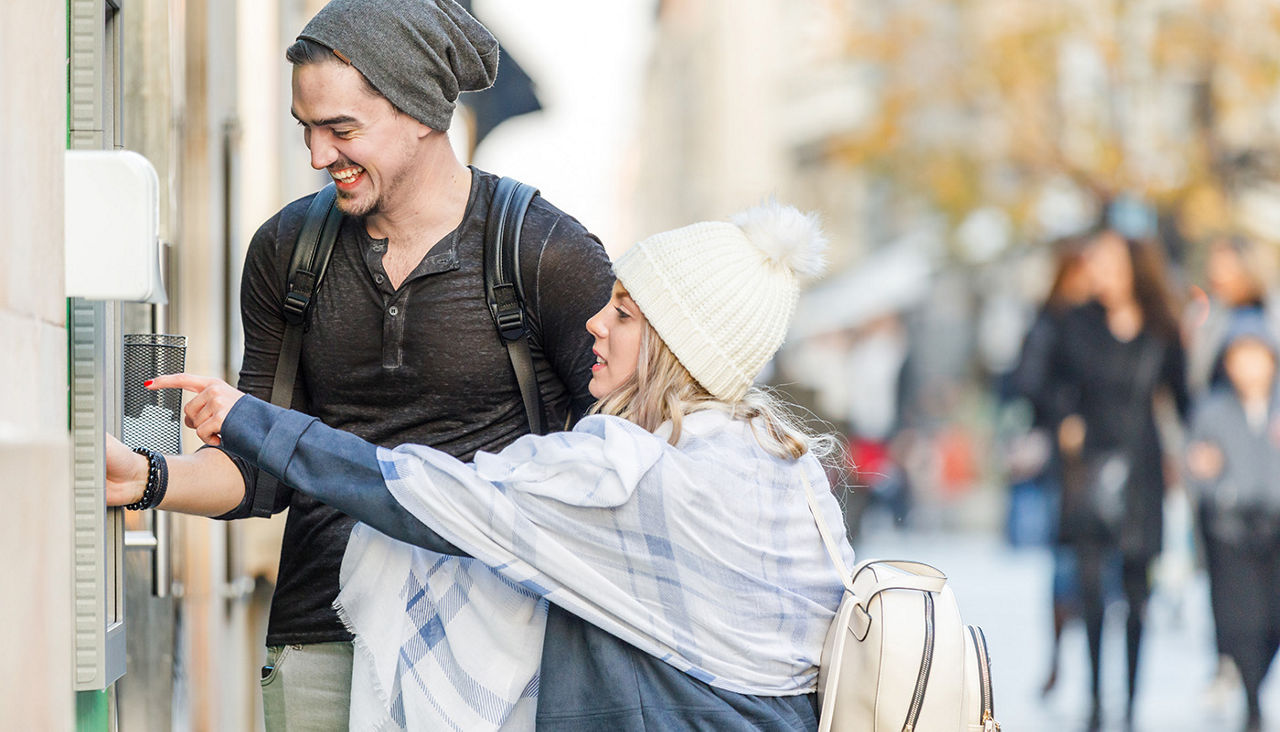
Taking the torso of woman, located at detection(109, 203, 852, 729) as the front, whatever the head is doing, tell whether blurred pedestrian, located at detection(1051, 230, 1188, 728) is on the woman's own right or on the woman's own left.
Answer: on the woman's own right

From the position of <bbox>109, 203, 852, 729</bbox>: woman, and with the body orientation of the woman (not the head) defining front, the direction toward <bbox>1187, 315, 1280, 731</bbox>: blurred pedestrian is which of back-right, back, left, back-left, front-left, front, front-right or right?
back-right

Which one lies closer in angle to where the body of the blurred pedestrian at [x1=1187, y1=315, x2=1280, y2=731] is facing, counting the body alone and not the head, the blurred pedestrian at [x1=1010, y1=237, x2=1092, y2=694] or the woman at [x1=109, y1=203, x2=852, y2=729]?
the woman

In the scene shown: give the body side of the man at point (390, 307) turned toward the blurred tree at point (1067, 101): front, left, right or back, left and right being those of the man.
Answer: back

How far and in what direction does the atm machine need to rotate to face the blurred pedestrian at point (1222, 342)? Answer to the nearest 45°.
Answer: approximately 45° to its left

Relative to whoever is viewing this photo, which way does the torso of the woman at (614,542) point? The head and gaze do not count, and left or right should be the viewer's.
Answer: facing to the left of the viewer

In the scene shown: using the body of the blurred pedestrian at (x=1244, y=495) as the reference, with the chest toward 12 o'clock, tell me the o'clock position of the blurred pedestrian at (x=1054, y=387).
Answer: the blurred pedestrian at (x=1054, y=387) is roughly at 3 o'clock from the blurred pedestrian at (x=1244, y=495).

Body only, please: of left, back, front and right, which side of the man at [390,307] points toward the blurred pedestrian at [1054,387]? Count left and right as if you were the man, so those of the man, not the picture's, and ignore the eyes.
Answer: back

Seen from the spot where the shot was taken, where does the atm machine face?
facing to the right of the viewer

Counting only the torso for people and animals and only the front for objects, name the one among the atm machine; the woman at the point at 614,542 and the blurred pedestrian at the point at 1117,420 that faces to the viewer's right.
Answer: the atm machine
